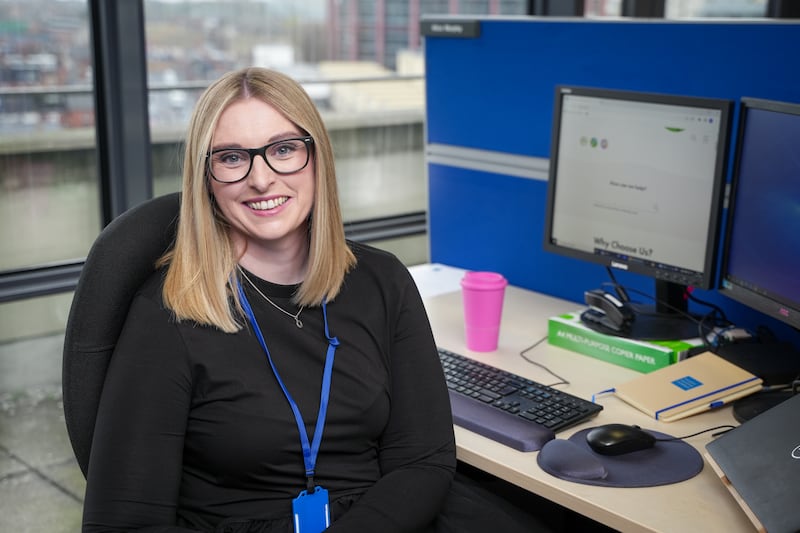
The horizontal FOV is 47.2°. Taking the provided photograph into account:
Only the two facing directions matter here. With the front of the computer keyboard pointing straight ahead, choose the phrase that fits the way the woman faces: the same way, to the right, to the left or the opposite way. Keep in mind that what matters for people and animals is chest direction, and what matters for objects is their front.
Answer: to the left

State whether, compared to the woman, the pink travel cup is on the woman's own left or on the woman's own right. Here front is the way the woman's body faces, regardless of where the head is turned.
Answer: on the woman's own left

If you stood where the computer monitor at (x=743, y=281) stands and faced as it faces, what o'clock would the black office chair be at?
The black office chair is roughly at 12 o'clock from the computer monitor.

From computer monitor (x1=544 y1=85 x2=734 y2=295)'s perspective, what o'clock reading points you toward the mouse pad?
The mouse pad is roughly at 11 o'clock from the computer monitor.

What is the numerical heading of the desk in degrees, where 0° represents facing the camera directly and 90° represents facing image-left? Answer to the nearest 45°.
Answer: approximately 45°

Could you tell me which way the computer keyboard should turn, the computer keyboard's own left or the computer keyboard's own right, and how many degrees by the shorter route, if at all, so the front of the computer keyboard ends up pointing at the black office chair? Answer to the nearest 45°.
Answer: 0° — it already faces it

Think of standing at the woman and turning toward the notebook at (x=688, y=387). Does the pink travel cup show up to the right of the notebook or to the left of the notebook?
left
